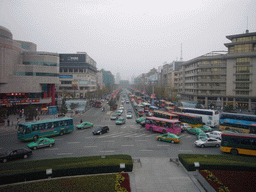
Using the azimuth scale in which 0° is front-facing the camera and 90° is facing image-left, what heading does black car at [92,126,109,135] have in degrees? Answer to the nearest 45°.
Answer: approximately 45°

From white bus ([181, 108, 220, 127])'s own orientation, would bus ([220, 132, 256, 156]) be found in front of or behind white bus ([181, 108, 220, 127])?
behind

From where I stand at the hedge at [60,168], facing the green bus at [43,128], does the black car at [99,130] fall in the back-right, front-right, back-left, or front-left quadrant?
front-right

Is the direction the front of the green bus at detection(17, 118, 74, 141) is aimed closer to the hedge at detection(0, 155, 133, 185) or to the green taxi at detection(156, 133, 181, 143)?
the hedge

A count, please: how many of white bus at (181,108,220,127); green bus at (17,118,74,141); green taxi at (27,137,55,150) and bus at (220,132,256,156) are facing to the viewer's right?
0

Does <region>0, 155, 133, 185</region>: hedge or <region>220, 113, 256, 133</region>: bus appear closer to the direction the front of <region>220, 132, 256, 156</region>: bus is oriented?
the hedge

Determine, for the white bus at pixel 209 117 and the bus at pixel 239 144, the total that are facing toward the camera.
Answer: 0

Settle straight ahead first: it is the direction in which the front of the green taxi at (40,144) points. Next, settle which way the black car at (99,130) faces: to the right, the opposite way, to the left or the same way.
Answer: the same way

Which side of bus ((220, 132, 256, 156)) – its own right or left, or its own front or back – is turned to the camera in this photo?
left

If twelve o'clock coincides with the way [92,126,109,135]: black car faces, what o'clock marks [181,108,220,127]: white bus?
The white bus is roughly at 7 o'clock from the black car.

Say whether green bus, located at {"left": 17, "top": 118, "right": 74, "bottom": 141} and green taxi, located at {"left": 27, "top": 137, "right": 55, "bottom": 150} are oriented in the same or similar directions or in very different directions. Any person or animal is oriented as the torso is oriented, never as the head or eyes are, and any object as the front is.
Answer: same or similar directions

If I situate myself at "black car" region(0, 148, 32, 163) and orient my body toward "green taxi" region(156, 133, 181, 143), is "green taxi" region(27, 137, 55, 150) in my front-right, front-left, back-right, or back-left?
front-left
